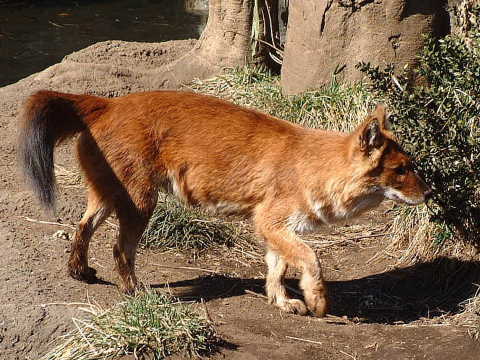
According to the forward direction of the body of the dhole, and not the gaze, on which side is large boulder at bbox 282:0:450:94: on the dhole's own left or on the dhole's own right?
on the dhole's own left

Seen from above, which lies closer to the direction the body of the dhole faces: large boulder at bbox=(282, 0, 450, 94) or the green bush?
the green bush

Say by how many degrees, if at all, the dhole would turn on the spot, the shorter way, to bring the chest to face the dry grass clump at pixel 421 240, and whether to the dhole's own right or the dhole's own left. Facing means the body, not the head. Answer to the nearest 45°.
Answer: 0° — it already faces it

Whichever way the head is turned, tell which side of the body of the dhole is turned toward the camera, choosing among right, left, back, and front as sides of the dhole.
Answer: right

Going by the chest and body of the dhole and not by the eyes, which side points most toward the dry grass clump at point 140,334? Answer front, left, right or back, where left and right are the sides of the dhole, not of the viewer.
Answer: right

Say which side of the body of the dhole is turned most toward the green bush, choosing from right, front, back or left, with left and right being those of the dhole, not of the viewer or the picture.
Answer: front

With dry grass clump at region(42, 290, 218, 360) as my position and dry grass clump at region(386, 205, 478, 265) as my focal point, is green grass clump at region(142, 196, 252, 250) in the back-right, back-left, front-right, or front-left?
front-left

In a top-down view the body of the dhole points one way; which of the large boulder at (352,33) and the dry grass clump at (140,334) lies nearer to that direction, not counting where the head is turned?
the large boulder
